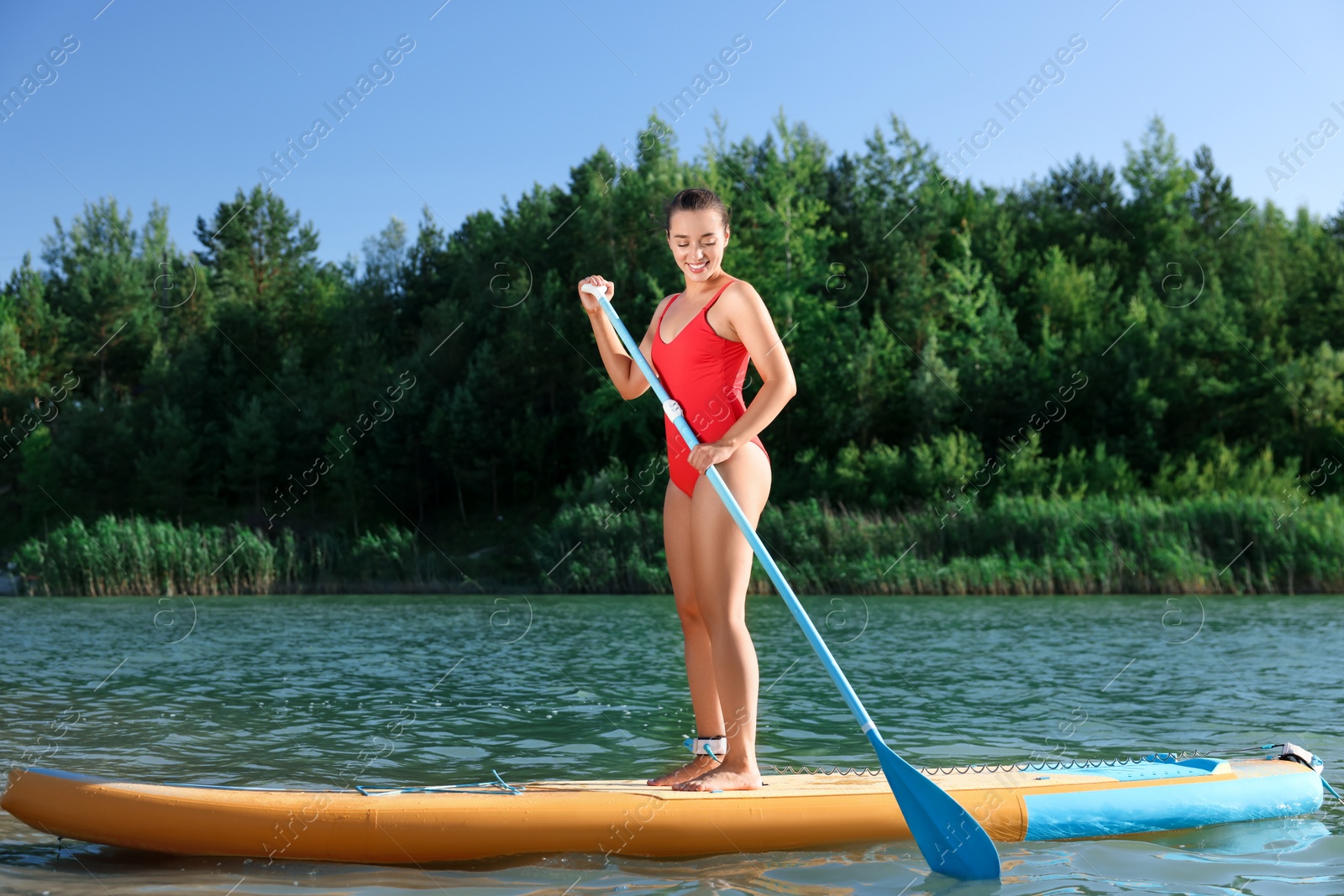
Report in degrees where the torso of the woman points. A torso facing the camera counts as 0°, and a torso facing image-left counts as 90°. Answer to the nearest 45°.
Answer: approximately 45°
